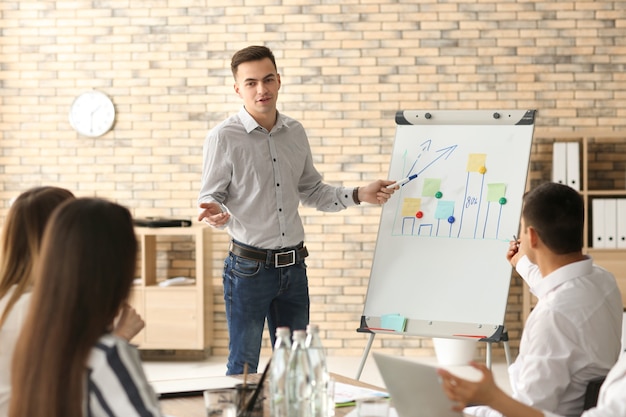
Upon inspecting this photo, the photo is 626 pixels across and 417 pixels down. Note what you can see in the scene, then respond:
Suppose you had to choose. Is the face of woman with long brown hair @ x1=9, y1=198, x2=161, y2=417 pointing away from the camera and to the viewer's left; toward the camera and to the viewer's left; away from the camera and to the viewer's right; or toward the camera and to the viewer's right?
away from the camera and to the viewer's right

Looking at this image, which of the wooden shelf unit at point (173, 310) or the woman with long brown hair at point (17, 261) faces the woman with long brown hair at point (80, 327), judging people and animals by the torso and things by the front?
the wooden shelf unit

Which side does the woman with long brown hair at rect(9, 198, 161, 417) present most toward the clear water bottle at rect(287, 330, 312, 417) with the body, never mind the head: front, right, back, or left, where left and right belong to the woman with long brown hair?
front

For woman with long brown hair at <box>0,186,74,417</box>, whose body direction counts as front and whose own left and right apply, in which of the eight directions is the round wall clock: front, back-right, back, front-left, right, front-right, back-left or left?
front-left

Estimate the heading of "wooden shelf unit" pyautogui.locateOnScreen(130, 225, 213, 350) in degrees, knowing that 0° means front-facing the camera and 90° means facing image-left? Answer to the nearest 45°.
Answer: approximately 0°

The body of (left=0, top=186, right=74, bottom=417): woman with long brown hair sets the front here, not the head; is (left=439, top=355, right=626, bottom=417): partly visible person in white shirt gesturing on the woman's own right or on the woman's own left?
on the woman's own right

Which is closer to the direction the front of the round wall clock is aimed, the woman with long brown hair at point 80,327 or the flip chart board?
the woman with long brown hair

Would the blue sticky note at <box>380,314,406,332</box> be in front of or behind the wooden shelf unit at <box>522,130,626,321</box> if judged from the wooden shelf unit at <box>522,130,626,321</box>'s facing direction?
in front

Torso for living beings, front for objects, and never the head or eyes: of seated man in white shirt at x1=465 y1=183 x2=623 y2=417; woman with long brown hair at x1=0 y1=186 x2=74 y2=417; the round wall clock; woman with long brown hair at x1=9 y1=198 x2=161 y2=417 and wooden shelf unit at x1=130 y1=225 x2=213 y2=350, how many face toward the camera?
2

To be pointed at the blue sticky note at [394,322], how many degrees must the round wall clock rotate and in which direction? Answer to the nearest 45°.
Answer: approximately 45° to its left

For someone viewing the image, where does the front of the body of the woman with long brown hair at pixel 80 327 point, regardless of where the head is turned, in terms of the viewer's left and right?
facing away from the viewer and to the right of the viewer

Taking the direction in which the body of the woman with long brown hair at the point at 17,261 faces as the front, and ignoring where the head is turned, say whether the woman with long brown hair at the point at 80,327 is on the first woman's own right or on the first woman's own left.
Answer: on the first woman's own right

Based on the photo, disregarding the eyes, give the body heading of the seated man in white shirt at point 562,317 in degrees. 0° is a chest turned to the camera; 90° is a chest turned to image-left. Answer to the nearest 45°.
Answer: approximately 135°

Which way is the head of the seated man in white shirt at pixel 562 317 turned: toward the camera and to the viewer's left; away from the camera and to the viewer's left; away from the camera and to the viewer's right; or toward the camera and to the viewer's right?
away from the camera and to the viewer's left

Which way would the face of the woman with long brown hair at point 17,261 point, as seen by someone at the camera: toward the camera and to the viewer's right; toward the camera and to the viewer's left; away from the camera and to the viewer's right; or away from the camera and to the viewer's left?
away from the camera and to the viewer's right

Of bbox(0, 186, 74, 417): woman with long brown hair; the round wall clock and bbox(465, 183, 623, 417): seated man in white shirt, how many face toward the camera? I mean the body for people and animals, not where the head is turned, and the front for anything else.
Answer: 1

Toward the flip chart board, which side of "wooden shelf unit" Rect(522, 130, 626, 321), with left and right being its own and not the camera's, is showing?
front

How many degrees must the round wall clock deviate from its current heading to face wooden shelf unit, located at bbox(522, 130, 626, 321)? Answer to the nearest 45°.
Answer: approximately 90° to its left

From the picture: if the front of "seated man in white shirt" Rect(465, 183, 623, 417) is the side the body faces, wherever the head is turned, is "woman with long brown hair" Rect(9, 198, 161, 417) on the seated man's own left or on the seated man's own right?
on the seated man's own left
